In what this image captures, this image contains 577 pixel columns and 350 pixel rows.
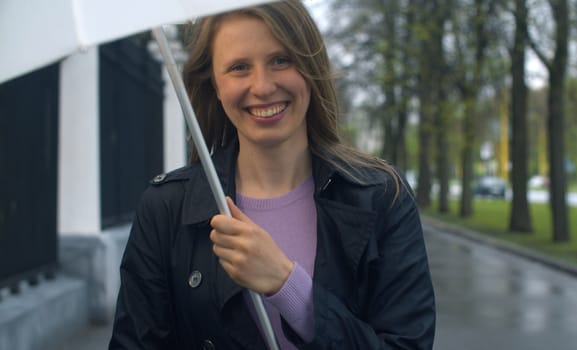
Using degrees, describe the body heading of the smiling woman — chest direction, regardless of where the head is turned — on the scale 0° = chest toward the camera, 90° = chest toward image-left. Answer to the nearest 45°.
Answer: approximately 0°

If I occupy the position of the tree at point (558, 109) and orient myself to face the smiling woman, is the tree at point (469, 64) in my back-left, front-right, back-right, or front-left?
back-right

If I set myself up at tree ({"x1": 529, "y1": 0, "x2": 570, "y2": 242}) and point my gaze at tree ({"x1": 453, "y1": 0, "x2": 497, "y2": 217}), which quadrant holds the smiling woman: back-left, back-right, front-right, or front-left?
back-left

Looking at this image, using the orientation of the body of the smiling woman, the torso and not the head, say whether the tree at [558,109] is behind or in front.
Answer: behind

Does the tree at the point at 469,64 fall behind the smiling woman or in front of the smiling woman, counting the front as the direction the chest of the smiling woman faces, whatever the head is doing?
behind
